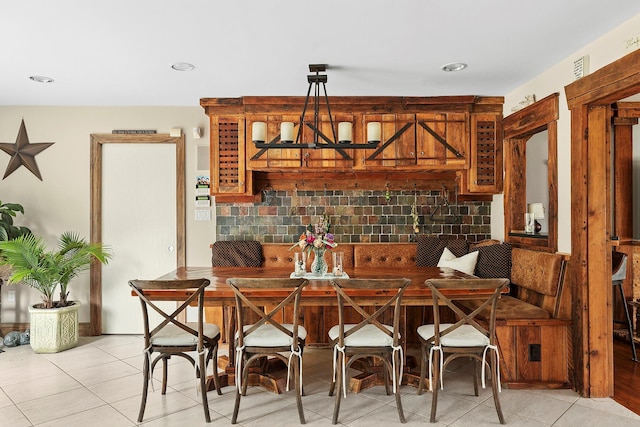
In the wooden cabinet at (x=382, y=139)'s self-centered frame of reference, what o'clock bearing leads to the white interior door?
The white interior door is roughly at 3 o'clock from the wooden cabinet.

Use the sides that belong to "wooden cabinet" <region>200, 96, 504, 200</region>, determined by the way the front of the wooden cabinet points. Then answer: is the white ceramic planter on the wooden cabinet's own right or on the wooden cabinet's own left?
on the wooden cabinet's own right

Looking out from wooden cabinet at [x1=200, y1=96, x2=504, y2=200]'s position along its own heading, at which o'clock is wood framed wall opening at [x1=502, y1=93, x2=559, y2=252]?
The wood framed wall opening is roughly at 9 o'clock from the wooden cabinet.

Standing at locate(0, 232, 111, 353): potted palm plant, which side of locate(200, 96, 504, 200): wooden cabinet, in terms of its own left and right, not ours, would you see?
right

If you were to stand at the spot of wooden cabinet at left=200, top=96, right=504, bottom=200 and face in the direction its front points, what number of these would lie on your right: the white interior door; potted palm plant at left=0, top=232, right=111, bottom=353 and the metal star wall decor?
3

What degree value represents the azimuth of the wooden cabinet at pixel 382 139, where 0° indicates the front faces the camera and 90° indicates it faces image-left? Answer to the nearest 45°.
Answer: approximately 0°

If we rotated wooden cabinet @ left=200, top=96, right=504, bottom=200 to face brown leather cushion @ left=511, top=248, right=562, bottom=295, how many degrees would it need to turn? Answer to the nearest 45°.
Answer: approximately 45° to its left
